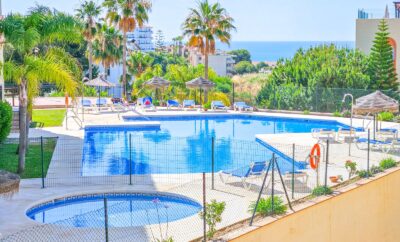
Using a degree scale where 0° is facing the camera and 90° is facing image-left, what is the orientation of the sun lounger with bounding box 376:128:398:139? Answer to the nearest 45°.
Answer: approximately 90°

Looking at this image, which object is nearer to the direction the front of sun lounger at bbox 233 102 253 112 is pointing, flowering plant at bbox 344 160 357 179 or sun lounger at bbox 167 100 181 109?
the flowering plant

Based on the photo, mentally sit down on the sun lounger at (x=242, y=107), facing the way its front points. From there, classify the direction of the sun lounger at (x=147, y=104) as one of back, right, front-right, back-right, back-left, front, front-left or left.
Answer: back-right

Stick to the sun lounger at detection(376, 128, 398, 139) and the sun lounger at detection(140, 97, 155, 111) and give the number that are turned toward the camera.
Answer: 1

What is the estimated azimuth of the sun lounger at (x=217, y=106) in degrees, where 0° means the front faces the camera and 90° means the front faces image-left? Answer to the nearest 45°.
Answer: approximately 315°
